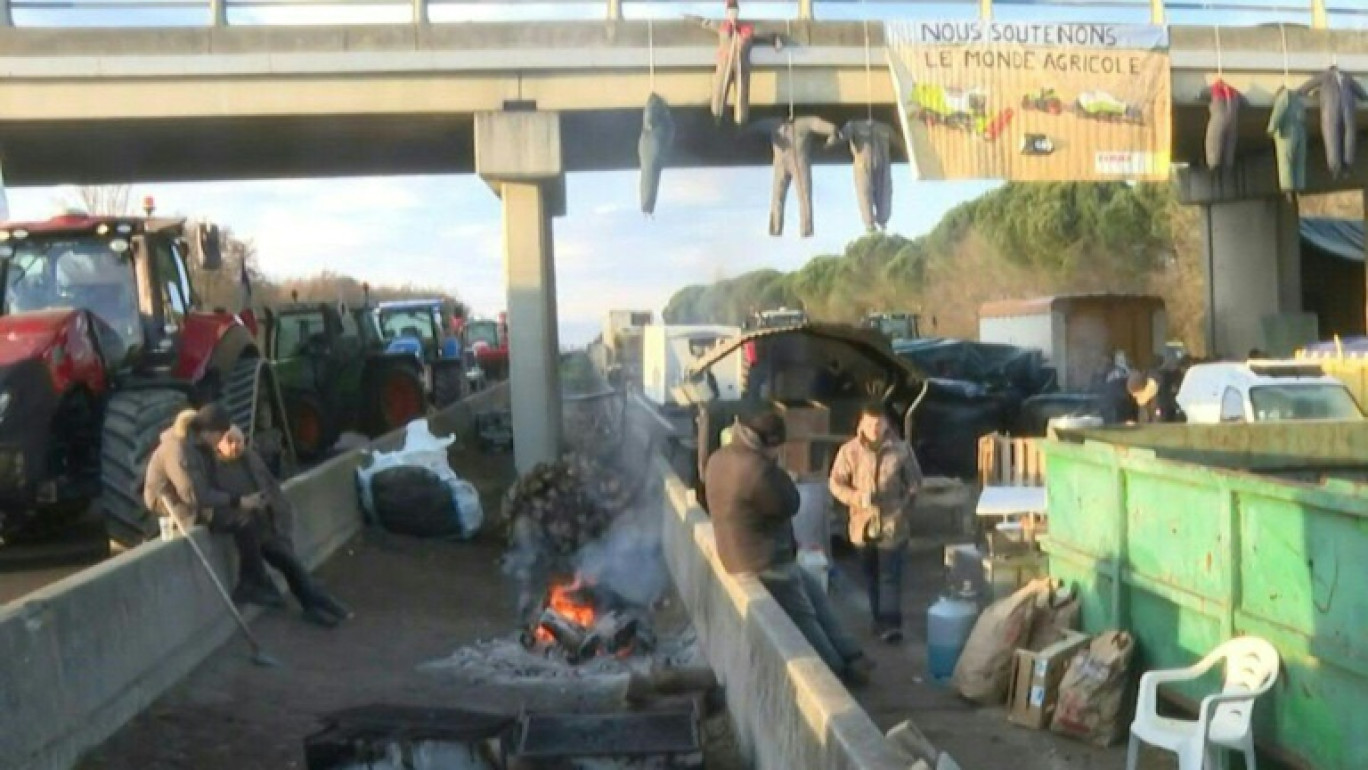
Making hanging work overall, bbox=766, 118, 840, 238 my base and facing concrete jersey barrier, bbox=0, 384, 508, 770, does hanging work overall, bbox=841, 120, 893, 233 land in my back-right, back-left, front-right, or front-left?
back-left

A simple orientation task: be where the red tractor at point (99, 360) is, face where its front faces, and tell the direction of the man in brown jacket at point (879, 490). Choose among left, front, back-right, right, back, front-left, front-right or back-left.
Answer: left

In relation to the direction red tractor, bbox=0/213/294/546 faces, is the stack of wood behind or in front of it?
behind

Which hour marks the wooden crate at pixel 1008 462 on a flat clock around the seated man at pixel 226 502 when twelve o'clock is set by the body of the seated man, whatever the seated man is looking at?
The wooden crate is roughly at 11 o'clock from the seated man.

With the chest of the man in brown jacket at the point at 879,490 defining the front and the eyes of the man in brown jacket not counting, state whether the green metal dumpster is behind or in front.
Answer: in front

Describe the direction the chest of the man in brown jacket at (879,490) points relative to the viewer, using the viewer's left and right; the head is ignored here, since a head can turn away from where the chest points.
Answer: facing the viewer

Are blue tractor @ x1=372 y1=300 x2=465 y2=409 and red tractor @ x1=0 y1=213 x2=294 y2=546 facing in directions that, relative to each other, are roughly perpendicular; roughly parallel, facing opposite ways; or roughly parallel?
roughly parallel
